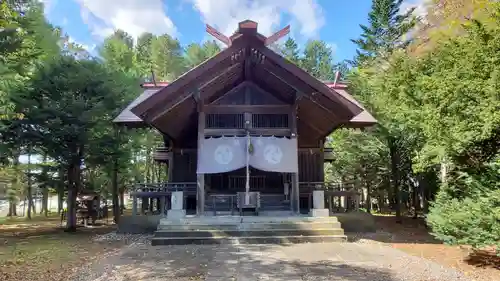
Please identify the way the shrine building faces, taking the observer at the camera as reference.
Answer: facing the viewer

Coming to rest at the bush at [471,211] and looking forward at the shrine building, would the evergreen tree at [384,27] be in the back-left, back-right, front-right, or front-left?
front-right

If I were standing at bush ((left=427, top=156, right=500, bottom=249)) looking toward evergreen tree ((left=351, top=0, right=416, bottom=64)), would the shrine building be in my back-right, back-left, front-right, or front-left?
front-left

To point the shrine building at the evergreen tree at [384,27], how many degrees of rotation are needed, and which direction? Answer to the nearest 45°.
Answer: approximately 135° to its left

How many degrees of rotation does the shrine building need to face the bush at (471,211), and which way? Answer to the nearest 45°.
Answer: approximately 45° to its left

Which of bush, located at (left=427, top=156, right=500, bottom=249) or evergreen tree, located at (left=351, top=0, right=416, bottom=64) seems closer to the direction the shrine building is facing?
the bush
